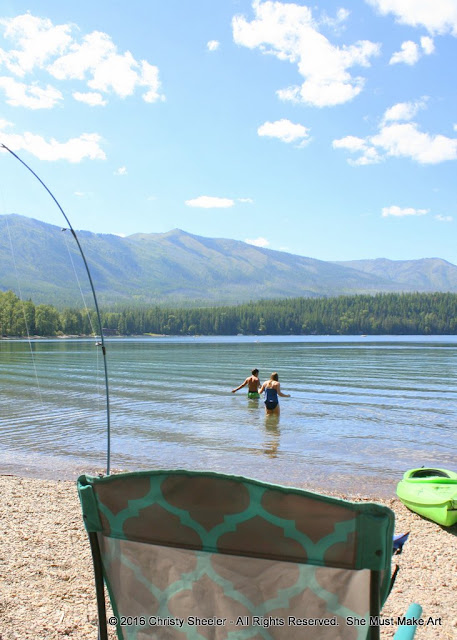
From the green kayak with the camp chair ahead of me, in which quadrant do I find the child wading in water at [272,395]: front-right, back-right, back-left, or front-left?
back-right

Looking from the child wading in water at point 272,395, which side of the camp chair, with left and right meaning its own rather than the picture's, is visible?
front

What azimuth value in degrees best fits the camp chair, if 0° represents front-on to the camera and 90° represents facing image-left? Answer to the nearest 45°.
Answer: approximately 180°

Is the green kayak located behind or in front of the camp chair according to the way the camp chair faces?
in front

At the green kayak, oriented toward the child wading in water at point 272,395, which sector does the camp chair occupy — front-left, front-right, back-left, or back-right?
back-left
